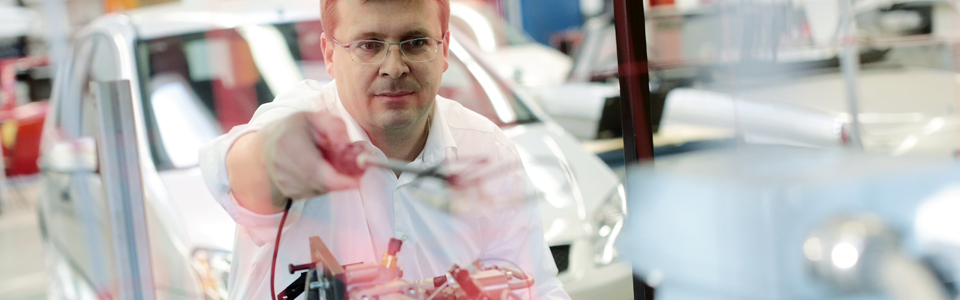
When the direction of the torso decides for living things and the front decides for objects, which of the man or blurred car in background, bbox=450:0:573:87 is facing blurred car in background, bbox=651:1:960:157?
blurred car in background, bbox=450:0:573:87

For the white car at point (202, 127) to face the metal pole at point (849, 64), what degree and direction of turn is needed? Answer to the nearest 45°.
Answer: approximately 45° to its left

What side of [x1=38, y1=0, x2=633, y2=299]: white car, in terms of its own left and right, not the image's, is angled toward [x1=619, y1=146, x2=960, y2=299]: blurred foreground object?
front

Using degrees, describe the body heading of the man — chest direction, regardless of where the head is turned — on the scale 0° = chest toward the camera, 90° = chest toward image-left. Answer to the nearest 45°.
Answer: approximately 0°

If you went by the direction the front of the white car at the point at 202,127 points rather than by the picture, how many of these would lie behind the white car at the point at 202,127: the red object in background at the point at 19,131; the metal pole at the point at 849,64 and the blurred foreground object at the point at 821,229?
1

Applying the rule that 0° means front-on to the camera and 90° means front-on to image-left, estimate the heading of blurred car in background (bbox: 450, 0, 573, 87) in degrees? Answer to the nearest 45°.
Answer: approximately 315°

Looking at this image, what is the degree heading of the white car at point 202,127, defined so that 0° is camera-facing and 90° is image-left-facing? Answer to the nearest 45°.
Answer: approximately 315°

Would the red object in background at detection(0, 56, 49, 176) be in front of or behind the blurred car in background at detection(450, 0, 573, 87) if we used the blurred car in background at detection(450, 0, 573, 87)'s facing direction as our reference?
behind
